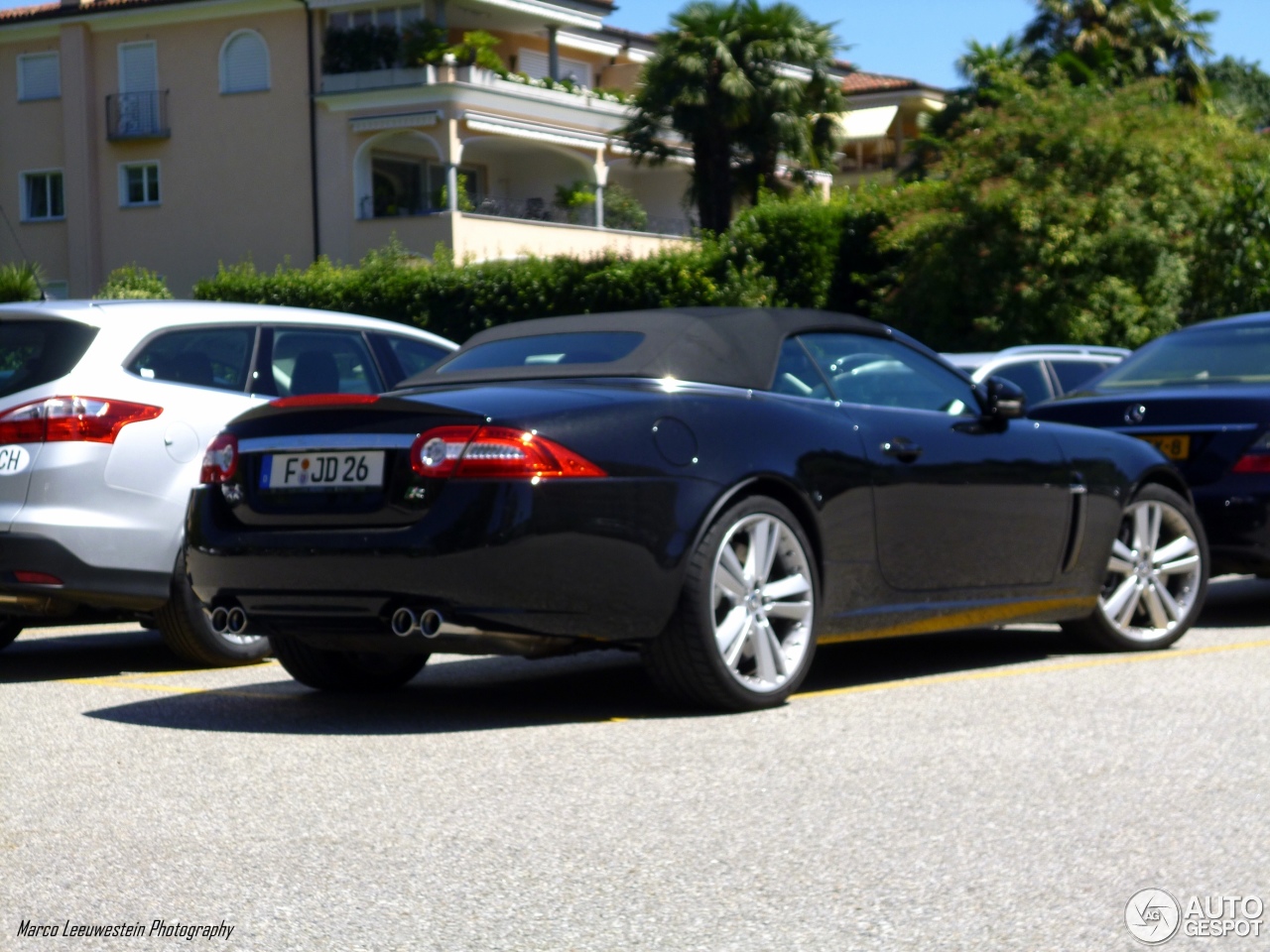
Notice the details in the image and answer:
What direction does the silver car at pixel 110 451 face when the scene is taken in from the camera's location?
facing away from the viewer and to the right of the viewer

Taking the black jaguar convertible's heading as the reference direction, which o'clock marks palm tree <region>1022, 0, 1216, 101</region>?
The palm tree is roughly at 11 o'clock from the black jaguar convertible.

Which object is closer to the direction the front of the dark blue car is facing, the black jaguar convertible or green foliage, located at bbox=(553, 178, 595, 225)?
the green foliage

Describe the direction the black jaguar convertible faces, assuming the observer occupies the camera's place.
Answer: facing away from the viewer and to the right of the viewer

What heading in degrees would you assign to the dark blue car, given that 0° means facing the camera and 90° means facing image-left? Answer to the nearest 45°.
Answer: approximately 225°

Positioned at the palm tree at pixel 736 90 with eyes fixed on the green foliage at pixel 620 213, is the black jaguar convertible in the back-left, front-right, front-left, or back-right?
back-left

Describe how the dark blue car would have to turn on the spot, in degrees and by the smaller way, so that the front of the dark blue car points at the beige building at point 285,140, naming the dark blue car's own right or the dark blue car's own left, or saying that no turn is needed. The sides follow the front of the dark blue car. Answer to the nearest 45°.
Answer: approximately 90° to the dark blue car's own left

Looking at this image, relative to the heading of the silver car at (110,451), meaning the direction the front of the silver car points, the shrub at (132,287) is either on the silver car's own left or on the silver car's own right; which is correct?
on the silver car's own left
